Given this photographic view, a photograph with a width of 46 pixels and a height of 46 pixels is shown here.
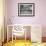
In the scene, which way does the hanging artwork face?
toward the camera
